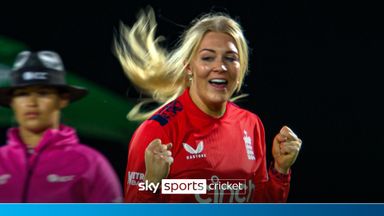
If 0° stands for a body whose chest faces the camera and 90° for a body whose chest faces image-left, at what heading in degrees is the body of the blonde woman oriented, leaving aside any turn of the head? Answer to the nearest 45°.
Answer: approximately 315°
